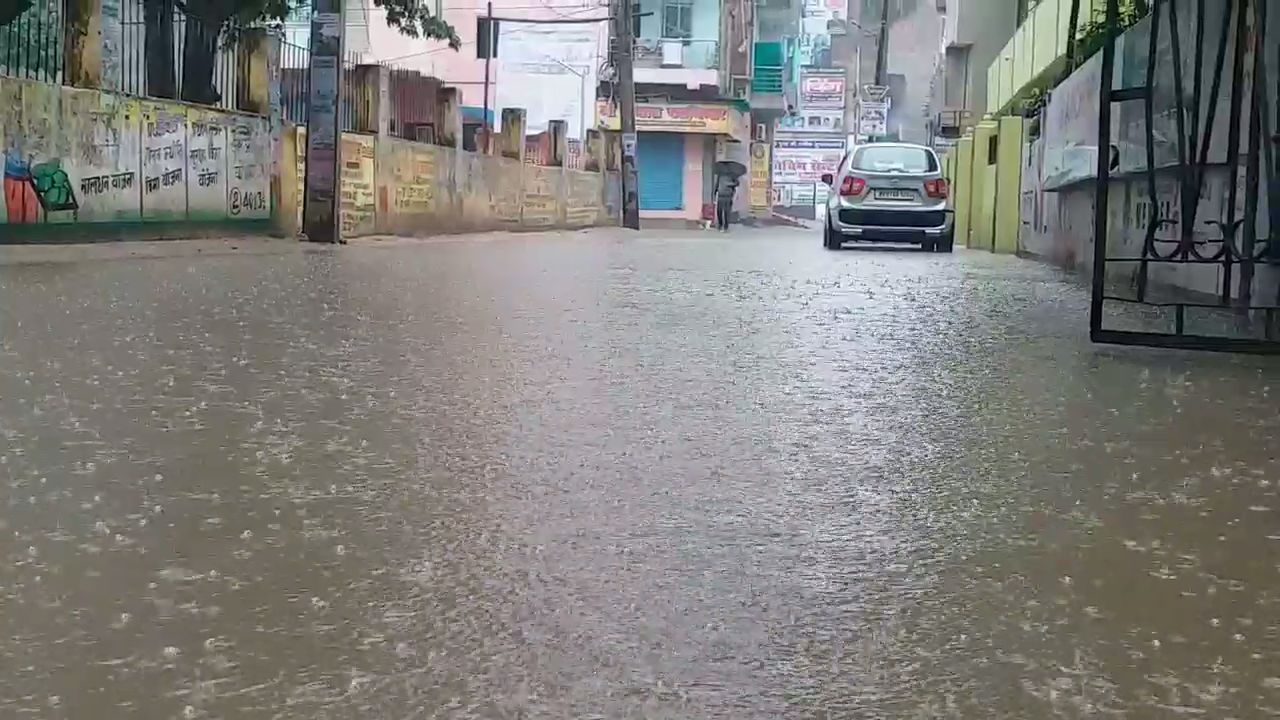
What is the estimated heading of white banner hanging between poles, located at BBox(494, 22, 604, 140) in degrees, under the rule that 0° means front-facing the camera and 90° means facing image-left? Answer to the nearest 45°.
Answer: approximately 0°

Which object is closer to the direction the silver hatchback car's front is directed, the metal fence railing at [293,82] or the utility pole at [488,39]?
the utility pole

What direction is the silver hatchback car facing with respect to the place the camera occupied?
facing away from the viewer

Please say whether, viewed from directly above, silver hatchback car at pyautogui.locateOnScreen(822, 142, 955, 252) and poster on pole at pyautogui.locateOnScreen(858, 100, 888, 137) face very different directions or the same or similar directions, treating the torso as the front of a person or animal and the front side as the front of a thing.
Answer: very different directions

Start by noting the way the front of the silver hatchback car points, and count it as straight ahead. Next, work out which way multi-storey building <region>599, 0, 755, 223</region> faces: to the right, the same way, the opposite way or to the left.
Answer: the opposite way

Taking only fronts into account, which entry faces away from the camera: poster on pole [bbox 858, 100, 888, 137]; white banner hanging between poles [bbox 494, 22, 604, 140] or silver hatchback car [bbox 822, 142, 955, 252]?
the silver hatchback car

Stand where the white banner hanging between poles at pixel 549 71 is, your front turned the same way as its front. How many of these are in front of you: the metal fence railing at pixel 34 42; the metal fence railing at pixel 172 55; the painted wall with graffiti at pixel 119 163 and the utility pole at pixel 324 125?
4
